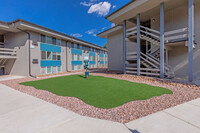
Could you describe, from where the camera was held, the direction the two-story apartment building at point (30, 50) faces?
facing the viewer and to the right of the viewer

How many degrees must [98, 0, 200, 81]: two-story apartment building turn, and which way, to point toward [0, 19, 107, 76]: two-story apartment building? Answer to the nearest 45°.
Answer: approximately 45° to its right

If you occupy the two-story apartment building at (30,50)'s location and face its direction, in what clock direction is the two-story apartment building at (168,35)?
the two-story apartment building at (168,35) is roughly at 12 o'clock from the two-story apartment building at (30,50).

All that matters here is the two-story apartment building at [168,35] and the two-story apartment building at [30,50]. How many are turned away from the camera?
0

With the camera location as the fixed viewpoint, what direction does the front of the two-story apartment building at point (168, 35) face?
facing the viewer and to the left of the viewer
